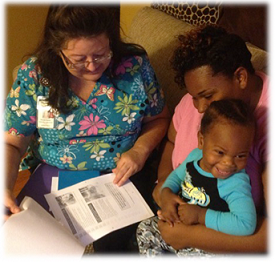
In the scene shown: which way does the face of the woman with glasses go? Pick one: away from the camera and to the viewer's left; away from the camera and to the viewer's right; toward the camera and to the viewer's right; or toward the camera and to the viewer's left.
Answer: toward the camera and to the viewer's right

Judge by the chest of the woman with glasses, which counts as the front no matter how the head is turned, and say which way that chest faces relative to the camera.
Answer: toward the camera

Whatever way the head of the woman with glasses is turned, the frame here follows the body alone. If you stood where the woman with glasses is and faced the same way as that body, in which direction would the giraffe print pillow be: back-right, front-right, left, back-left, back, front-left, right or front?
back-left
